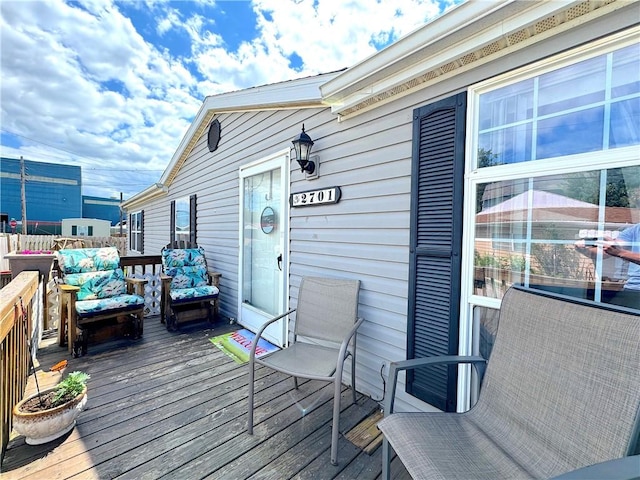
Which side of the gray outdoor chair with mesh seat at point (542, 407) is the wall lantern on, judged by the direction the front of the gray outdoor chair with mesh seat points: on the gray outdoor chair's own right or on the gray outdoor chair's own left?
on the gray outdoor chair's own right

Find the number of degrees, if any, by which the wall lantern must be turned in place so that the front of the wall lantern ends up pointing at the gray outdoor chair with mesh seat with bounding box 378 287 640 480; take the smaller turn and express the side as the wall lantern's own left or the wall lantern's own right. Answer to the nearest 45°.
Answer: approximately 90° to the wall lantern's own left

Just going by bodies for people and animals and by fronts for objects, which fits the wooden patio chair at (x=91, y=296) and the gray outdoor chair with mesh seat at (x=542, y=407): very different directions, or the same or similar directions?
very different directions

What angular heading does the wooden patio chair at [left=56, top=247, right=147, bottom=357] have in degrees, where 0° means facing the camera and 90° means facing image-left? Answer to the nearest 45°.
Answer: approximately 315°

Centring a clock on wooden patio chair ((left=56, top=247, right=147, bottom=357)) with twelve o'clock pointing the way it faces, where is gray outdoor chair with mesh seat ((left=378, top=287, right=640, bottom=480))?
The gray outdoor chair with mesh seat is roughly at 1 o'clock from the wooden patio chair.

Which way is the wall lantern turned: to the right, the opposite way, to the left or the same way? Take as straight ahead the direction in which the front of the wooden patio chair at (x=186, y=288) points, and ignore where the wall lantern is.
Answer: to the right

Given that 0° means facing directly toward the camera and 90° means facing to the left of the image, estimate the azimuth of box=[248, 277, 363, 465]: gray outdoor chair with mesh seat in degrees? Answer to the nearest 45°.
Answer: approximately 45°

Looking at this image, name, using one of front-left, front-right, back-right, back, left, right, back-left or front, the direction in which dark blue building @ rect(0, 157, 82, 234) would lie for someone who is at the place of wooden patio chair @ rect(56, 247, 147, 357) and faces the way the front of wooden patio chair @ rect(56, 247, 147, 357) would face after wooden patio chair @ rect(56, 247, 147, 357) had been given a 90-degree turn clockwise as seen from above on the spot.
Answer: back-right
